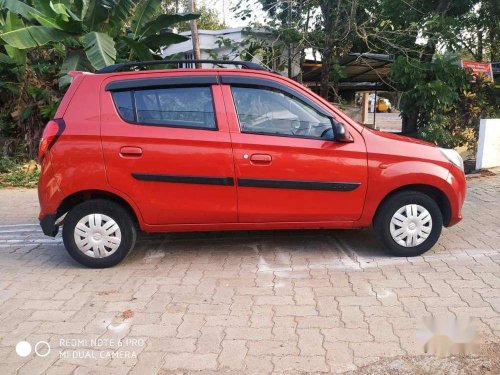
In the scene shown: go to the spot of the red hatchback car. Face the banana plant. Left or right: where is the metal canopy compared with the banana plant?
right

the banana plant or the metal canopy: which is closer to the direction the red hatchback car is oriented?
the metal canopy

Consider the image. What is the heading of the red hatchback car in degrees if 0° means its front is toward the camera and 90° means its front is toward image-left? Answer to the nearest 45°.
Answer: approximately 270°

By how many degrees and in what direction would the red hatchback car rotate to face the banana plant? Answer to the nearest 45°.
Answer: approximately 135° to its left

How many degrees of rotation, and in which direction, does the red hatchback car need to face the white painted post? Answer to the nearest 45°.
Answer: approximately 45° to its left

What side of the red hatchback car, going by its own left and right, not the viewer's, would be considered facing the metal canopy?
left

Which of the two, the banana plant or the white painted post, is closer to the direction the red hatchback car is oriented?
the white painted post

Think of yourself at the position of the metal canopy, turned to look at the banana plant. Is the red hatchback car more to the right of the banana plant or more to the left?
left
